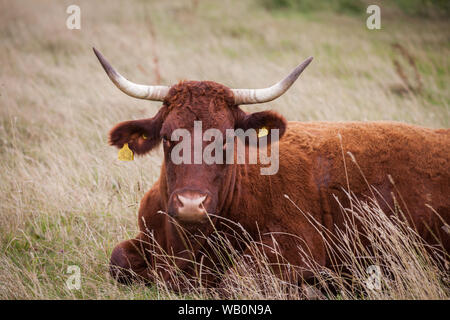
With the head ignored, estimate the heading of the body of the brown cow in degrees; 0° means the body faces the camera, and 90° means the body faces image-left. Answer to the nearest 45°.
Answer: approximately 45°
